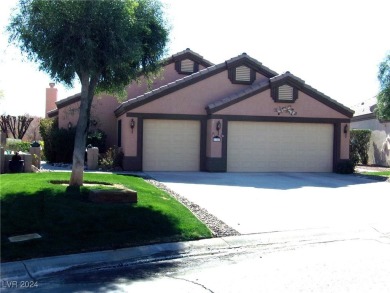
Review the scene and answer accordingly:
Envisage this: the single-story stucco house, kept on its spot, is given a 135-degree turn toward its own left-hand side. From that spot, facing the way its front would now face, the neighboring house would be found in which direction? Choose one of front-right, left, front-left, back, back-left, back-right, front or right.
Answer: front

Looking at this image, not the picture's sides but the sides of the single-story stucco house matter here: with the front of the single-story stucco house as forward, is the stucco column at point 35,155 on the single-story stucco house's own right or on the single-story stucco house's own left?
on the single-story stucco house's own right

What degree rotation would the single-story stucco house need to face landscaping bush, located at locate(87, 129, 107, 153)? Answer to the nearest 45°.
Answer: approximately 90° to its right

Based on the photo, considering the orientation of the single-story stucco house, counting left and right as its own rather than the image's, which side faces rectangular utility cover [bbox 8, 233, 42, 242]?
front

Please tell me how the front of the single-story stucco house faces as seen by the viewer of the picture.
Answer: facing the viewer

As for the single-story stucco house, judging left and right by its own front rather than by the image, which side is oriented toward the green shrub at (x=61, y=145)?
right

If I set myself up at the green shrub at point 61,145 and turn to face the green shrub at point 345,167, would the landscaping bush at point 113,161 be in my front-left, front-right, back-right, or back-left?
front-right

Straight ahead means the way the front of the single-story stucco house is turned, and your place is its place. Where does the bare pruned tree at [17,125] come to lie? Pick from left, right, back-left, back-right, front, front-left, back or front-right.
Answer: back-right

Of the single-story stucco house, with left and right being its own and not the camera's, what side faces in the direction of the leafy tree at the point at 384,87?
left

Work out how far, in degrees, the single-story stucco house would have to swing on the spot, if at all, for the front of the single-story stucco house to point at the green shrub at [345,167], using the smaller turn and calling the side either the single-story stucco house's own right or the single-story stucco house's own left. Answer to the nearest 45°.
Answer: approximately 90° to the single-story stucco house's own left

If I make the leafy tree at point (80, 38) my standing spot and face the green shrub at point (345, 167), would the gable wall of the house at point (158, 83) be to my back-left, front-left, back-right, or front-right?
front-left

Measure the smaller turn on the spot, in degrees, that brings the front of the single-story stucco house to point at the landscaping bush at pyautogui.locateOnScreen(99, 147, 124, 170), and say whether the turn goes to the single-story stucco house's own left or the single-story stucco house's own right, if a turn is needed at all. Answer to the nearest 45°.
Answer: approximately 90° to the single-story stucco house's own right
